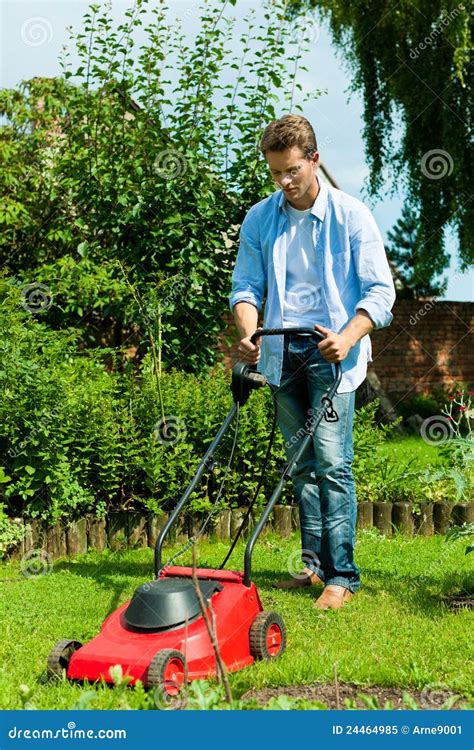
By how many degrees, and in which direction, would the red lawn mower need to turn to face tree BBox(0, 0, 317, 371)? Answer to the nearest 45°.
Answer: approximately 135° to its right

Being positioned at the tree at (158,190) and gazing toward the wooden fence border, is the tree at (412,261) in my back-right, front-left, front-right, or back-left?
back-left

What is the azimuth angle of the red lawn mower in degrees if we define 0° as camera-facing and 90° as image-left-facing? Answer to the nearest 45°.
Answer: approximately 45°

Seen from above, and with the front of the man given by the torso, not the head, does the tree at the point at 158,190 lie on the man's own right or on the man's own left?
on the man's own right

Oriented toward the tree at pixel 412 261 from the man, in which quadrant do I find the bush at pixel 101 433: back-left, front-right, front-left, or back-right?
front-left

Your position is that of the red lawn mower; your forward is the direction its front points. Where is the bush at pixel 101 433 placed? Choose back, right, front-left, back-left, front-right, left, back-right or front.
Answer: back-right

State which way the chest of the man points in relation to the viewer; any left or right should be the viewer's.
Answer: facing the viewer and to the left of the viewer
